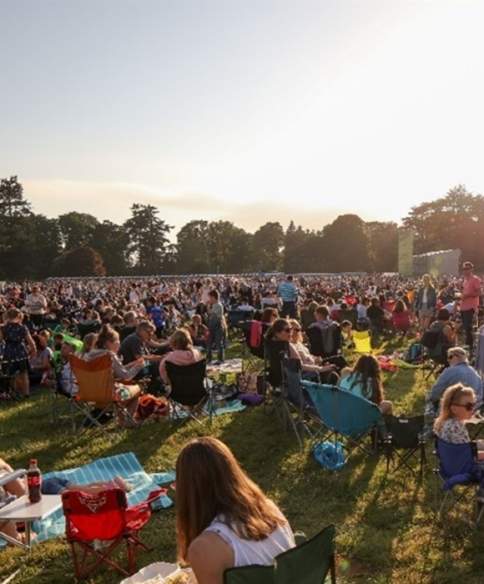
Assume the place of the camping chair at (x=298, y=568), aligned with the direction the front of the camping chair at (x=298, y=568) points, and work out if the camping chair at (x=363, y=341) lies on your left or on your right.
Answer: on your right

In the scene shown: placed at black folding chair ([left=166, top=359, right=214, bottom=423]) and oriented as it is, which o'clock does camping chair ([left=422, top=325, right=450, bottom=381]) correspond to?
The camping chair is roughly at 2 o'clock from the black folding chair.

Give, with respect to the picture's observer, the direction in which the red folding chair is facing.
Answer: facing away from the viewer and to the right of the viewer

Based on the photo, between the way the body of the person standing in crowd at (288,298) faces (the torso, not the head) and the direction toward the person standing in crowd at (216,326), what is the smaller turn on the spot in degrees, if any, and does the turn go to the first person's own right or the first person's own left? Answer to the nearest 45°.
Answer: approximately 135° to the first person's own left

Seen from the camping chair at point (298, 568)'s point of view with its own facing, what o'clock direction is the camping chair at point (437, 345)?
the camping chair at point (437, 345) is roughly at 2 o'clock from the camping chair at point (298, 568).

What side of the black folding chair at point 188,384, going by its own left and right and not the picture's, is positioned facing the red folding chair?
back

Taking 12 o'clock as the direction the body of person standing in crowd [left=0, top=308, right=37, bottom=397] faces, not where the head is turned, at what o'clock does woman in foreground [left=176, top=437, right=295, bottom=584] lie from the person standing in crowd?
The woman in foreground is roughly at 6 o'clock from the person standing in crowd.

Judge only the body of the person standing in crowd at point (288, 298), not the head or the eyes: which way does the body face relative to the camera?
away from the camera

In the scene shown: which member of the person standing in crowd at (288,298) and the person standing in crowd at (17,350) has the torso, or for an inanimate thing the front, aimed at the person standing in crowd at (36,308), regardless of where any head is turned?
the person standing in crowd at (17,350)

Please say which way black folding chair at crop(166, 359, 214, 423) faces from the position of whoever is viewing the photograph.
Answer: facing away from the viewer

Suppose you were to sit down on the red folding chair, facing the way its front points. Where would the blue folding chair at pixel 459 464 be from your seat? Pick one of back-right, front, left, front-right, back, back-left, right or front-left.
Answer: front-right

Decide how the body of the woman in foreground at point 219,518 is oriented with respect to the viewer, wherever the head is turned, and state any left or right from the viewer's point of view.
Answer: facing away from the viewer and to the left of the viewer

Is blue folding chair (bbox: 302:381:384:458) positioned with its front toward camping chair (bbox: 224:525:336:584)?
no
